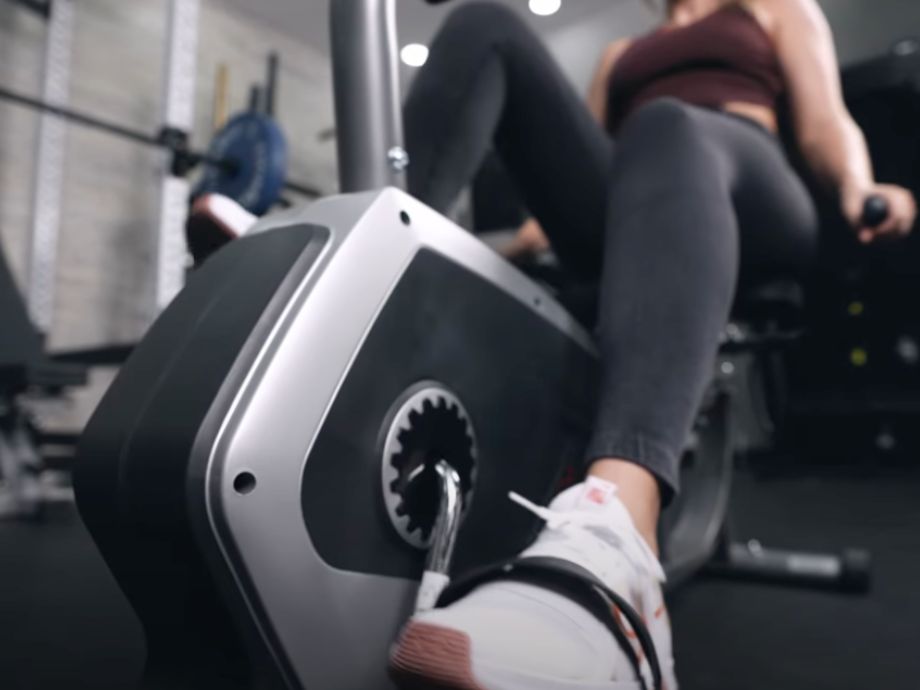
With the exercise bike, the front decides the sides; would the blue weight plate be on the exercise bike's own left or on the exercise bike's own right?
on the exercise bike's own right

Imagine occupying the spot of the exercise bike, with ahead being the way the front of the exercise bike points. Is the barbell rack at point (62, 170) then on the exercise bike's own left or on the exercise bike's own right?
on the exercise bike's own right

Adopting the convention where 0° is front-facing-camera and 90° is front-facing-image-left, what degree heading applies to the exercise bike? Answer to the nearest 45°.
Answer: approximately 45°

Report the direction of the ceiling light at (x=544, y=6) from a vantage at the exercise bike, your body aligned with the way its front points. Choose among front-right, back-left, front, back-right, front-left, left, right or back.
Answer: back-right

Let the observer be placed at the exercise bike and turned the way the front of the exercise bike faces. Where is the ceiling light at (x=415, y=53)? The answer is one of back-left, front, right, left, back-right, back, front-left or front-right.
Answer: back-right
